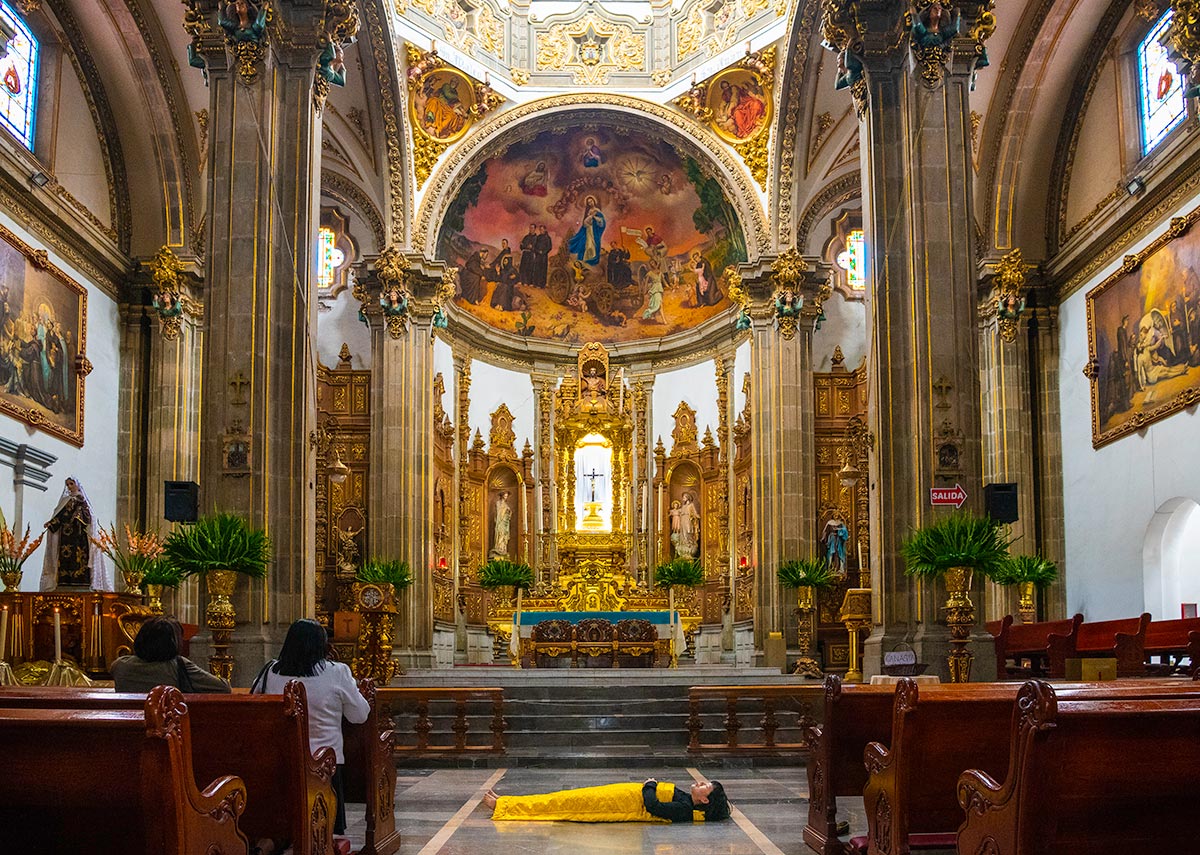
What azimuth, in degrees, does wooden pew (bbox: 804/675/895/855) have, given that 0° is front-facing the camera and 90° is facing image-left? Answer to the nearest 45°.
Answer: approximately 180°

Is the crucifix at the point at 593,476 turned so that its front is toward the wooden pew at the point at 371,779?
yes

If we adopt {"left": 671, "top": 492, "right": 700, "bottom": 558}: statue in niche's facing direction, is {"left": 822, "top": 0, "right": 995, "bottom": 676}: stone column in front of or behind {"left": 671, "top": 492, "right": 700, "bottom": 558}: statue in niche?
in front

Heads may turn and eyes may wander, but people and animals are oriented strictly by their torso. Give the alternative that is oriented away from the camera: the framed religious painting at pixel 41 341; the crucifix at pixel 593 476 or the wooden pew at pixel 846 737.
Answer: the wooden pew

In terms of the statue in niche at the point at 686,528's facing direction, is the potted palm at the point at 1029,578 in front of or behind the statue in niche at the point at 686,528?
in front

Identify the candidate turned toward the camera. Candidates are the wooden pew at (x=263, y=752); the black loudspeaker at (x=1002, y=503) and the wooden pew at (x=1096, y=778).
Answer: the black loudspeaker

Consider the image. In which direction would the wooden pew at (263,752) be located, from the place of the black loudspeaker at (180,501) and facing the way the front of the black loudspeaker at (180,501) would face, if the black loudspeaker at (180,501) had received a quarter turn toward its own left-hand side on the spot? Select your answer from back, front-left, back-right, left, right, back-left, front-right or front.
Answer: right

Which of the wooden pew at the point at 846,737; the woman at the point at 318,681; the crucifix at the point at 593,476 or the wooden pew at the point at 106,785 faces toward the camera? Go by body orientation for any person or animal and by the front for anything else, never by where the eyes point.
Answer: the crucifix

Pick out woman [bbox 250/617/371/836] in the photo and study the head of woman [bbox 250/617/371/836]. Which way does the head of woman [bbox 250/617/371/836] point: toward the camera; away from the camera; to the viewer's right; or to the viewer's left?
away from the camera

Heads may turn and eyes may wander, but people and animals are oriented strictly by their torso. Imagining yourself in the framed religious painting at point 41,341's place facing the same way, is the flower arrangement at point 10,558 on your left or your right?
on your right

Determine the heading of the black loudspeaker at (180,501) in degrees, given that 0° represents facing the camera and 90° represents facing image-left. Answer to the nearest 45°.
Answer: approximately 0°

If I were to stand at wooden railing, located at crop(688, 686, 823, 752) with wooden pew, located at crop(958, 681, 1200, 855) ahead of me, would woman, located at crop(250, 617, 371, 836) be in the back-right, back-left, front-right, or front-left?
front-right

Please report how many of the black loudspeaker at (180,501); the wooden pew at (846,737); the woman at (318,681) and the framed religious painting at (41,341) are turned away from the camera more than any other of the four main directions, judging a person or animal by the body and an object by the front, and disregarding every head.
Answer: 2

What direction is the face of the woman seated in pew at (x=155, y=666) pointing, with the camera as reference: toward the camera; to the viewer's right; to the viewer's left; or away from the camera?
away from the camera

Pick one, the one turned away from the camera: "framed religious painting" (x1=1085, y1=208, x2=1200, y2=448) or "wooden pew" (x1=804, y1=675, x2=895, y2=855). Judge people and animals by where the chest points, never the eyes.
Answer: the wooden pew

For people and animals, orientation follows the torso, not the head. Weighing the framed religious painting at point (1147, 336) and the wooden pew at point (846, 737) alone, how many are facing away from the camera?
1

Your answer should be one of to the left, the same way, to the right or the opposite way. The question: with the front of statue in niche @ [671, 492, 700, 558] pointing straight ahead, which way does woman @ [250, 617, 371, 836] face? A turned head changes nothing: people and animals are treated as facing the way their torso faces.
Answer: the opposite way

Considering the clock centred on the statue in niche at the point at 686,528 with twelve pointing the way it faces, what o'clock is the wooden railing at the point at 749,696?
The wooden railing is roughly at 12 o'clock from the statue in niche.

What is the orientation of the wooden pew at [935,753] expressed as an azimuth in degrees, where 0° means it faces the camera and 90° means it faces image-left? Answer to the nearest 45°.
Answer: approximately 135°
